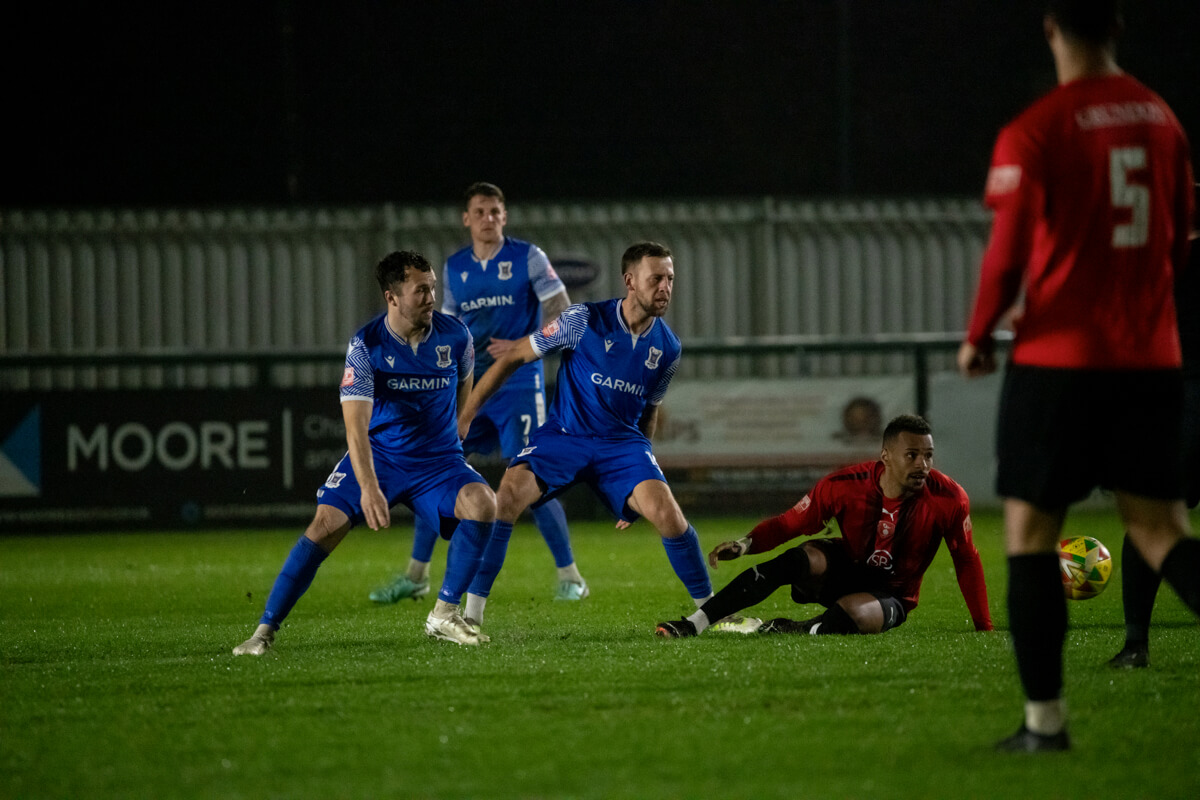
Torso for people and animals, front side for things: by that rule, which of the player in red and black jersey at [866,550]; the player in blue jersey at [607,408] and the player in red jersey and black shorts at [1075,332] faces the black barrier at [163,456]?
the player in red jersey and black shorts at [1075,332]

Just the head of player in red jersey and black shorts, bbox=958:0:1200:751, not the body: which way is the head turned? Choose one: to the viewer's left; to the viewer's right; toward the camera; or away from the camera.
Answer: away from the camera

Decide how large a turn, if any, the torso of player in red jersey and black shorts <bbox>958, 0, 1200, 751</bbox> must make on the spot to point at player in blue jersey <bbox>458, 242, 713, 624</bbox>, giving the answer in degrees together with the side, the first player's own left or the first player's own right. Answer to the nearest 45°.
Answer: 0° — they already face them

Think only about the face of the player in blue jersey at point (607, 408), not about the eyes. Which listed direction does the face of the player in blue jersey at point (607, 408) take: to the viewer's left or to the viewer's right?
to the viewer's right

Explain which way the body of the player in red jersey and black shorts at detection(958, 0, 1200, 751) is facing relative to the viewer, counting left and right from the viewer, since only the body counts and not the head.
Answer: facing away from the viewer and to the left of the viewer
